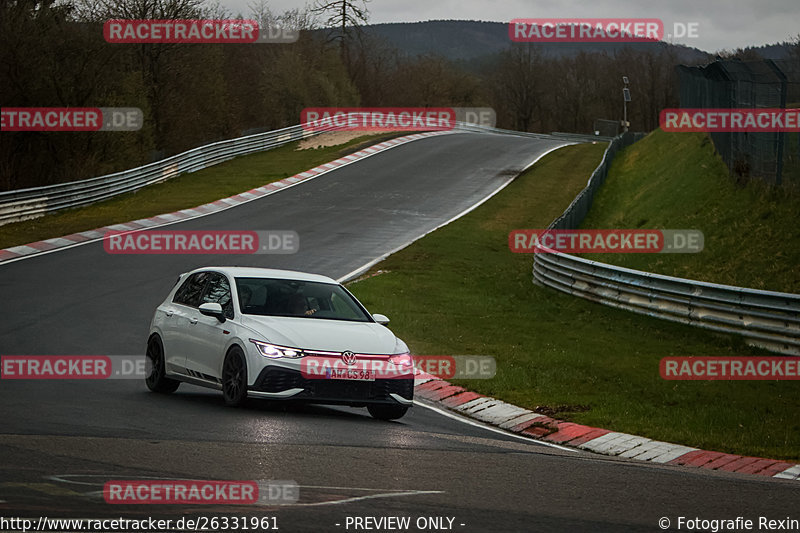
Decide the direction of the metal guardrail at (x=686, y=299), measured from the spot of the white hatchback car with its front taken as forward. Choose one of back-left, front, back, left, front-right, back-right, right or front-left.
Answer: left

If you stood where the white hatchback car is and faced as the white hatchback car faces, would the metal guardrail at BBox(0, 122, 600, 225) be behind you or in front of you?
behind

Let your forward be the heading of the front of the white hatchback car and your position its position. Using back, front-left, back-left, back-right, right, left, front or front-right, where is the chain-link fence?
left

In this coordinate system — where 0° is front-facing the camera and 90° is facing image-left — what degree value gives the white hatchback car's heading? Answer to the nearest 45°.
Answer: approximately 315°
